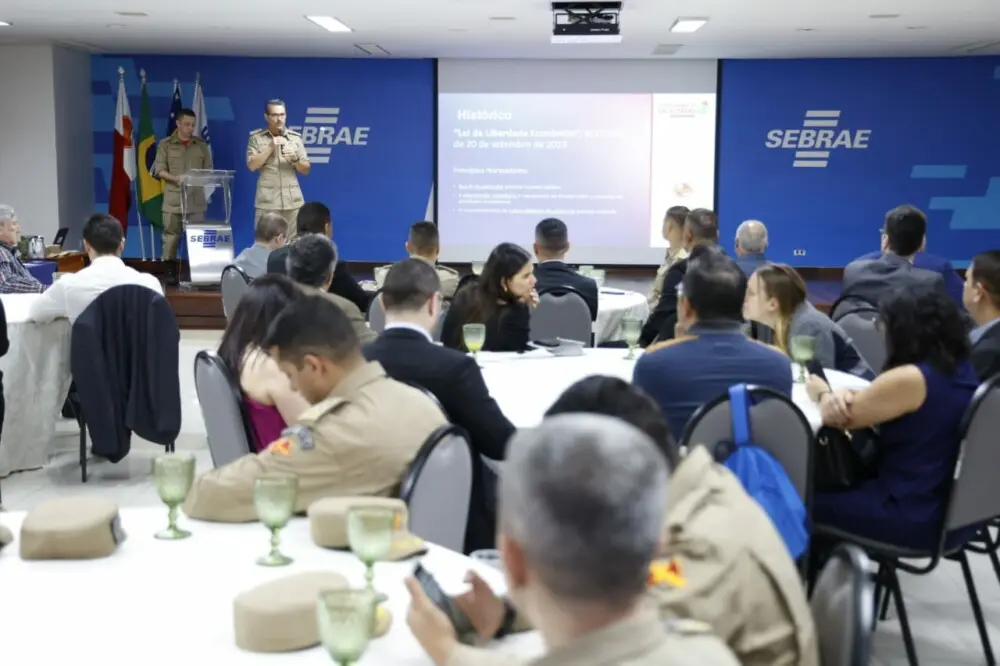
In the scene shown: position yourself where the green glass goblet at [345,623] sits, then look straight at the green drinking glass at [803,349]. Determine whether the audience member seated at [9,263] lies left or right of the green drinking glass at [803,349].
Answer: left

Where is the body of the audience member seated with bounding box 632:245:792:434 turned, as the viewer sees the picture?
away from the camera

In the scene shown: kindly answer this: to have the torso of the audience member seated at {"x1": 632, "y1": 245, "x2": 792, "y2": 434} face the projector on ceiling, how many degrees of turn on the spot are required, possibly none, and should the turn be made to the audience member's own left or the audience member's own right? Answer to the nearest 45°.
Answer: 0° — they already face it

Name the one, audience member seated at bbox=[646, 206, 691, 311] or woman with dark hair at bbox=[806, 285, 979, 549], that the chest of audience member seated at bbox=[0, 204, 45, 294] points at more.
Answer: the audience member seated

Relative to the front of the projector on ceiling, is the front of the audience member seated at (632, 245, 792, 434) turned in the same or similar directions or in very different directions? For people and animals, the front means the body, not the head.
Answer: same or similar directions

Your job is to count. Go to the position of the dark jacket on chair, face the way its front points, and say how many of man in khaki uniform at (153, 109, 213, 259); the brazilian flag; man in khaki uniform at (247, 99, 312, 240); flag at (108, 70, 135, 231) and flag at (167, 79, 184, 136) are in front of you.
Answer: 5

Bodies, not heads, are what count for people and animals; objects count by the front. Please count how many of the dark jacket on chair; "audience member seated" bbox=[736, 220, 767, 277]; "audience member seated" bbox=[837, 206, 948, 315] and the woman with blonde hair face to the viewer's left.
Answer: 1

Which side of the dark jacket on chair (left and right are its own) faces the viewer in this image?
back

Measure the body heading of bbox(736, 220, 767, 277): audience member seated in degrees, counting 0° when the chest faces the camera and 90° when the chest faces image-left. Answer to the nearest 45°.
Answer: approximately 180°

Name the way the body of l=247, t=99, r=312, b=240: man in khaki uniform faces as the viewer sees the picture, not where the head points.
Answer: toward the camera

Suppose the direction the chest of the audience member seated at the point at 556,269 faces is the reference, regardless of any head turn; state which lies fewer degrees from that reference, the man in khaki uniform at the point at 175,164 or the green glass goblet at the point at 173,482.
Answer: the man in khaki uniform

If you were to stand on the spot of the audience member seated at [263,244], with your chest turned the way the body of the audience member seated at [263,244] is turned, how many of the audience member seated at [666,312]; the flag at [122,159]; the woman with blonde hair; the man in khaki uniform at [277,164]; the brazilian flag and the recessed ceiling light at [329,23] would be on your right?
2

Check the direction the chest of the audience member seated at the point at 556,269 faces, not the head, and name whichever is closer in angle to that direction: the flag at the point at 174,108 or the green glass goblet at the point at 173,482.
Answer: the flag

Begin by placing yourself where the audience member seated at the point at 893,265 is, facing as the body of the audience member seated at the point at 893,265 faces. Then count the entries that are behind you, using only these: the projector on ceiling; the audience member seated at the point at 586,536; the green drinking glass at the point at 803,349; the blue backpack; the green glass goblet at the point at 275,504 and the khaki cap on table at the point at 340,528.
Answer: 5

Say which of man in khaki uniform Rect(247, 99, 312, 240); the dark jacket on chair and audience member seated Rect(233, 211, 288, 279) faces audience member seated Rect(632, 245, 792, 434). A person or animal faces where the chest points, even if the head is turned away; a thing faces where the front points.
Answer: the man in khaki uniform

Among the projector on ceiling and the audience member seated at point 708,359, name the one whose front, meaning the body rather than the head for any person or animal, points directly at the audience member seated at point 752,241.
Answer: the audience member seated at point 708,359

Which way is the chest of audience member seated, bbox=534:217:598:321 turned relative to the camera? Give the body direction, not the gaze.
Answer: away from the camera
